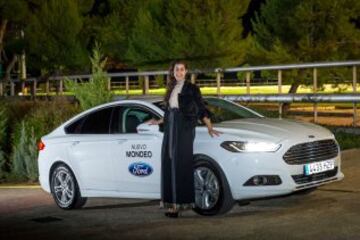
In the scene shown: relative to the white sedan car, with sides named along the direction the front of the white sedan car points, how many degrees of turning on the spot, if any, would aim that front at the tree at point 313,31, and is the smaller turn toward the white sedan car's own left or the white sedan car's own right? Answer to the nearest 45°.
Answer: approximately 135° to the white sedan car's own left

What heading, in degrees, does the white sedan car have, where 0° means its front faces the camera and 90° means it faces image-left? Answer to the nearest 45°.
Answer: approximately 315°

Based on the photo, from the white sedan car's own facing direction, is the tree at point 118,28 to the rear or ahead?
to the rear

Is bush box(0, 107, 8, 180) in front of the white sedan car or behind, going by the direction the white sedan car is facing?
behind

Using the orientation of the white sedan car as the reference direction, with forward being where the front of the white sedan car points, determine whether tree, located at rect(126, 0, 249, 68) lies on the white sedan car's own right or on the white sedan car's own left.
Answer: on the white sedan car's own left

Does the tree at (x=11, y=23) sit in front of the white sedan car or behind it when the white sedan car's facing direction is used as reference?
behind
